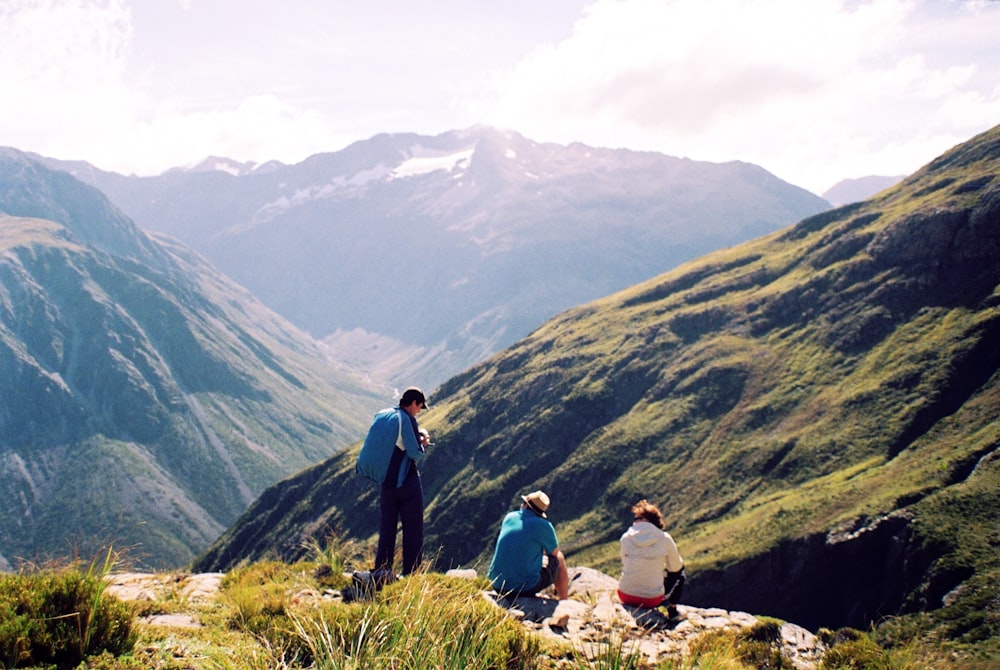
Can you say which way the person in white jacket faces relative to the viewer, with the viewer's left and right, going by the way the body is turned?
facing away from the viewer and to the right of the viewer

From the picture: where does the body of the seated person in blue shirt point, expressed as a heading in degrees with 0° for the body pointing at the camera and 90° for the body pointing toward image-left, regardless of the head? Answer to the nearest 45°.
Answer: approximately 225°

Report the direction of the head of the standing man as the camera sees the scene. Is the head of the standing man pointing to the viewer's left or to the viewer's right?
to the viewer's right

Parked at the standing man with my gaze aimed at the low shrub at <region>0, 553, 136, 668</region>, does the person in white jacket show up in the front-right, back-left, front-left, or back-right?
back-left

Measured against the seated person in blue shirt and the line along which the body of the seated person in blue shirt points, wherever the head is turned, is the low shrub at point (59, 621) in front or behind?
behind

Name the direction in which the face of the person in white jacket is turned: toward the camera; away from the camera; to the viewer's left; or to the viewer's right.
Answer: away from the camera

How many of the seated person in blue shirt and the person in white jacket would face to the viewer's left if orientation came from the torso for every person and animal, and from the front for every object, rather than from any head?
0

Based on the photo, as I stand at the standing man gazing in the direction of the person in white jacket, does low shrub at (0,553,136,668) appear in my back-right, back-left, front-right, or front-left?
back-right

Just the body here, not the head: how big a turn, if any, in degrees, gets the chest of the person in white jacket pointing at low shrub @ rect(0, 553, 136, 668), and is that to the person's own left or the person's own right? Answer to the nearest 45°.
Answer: approximately 180°
